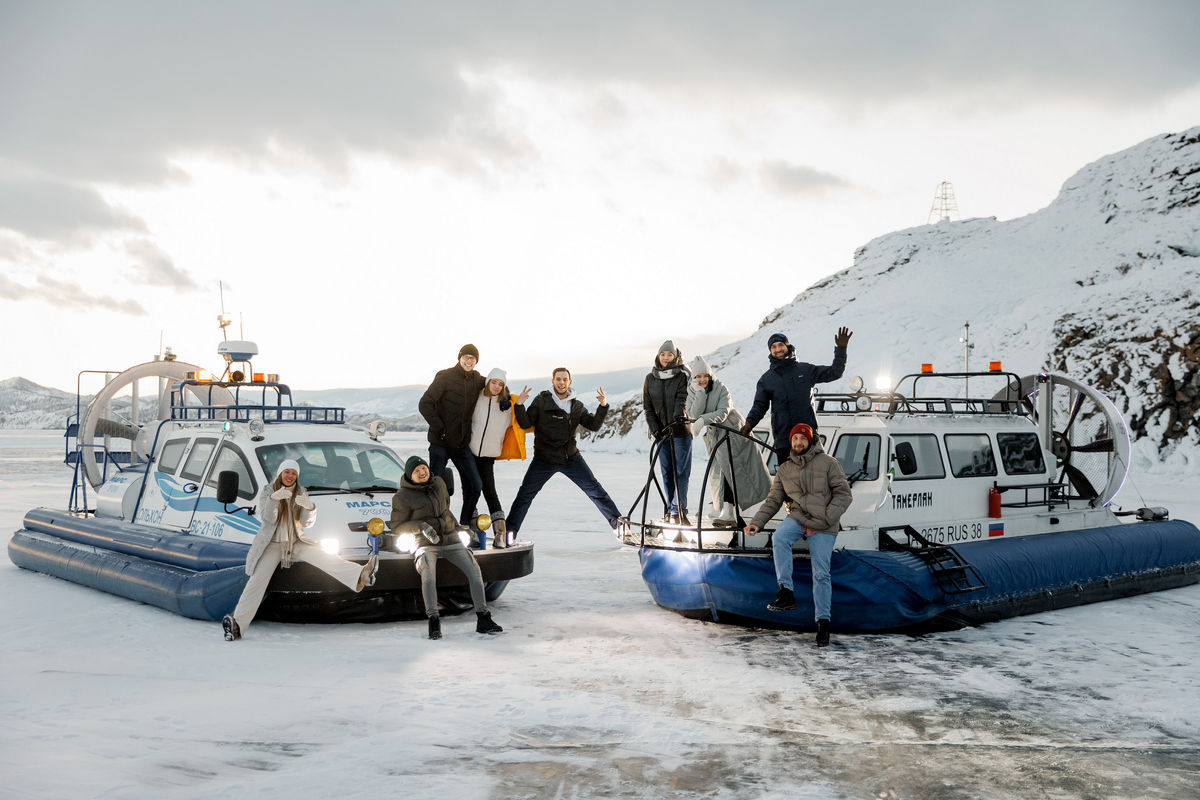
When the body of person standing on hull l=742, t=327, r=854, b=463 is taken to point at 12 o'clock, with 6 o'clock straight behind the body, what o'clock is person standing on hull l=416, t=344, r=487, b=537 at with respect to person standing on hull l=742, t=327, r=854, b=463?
person standing on hull l=416, t=344, r=487, b=537 is roughly at 3 o'clock from person standing on hull l=742, t=327, r=854, b=463.

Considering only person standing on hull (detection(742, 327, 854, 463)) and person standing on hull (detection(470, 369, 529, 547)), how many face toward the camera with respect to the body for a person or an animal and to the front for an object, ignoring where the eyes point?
2

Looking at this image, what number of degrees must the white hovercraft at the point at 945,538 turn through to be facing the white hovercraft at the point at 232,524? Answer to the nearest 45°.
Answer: approximately 45° to its right

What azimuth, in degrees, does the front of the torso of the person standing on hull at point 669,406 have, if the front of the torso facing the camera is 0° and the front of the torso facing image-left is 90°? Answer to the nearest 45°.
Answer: approximately 0°

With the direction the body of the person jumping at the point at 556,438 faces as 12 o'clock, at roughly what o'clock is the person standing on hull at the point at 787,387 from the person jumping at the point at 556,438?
the person standing on hull at the point at 787,387 is roughly at 10 o'clock from the person jumping at the point at 556,438.

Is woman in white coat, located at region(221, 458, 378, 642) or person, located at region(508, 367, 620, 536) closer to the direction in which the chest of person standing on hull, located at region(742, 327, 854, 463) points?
the woman in white coat

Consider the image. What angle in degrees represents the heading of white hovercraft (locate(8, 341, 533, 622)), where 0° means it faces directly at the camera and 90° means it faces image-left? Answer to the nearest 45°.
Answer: approximately 315°

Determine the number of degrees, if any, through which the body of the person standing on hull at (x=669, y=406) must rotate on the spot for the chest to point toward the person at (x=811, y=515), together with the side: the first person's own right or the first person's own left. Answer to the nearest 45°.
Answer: approximately 45° to the first person's own left

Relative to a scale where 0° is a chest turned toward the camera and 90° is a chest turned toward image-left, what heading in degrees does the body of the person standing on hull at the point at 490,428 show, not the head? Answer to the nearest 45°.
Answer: approximately 0°

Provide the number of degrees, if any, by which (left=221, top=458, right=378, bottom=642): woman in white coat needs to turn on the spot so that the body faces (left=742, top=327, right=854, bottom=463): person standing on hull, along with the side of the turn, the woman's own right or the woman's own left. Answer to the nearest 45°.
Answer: approximately 90° to the woman's own left
